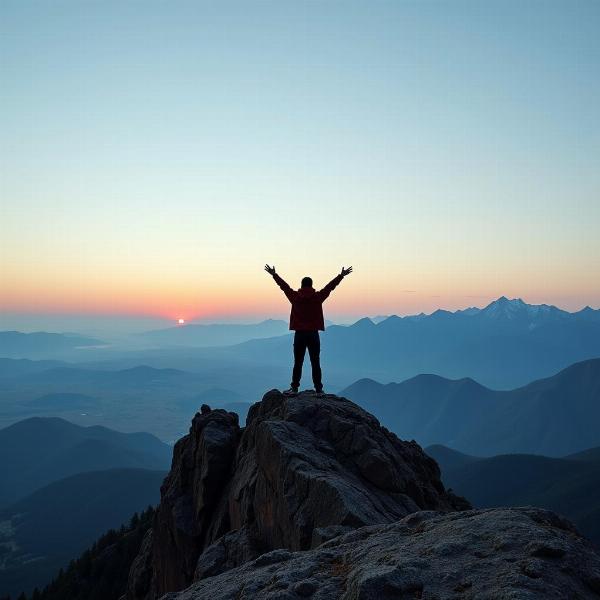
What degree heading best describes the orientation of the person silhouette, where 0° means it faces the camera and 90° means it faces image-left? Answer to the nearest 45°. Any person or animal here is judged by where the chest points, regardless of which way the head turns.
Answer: approximately 180°

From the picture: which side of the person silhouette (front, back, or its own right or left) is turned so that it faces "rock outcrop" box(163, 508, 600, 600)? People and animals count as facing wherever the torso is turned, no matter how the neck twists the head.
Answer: back
